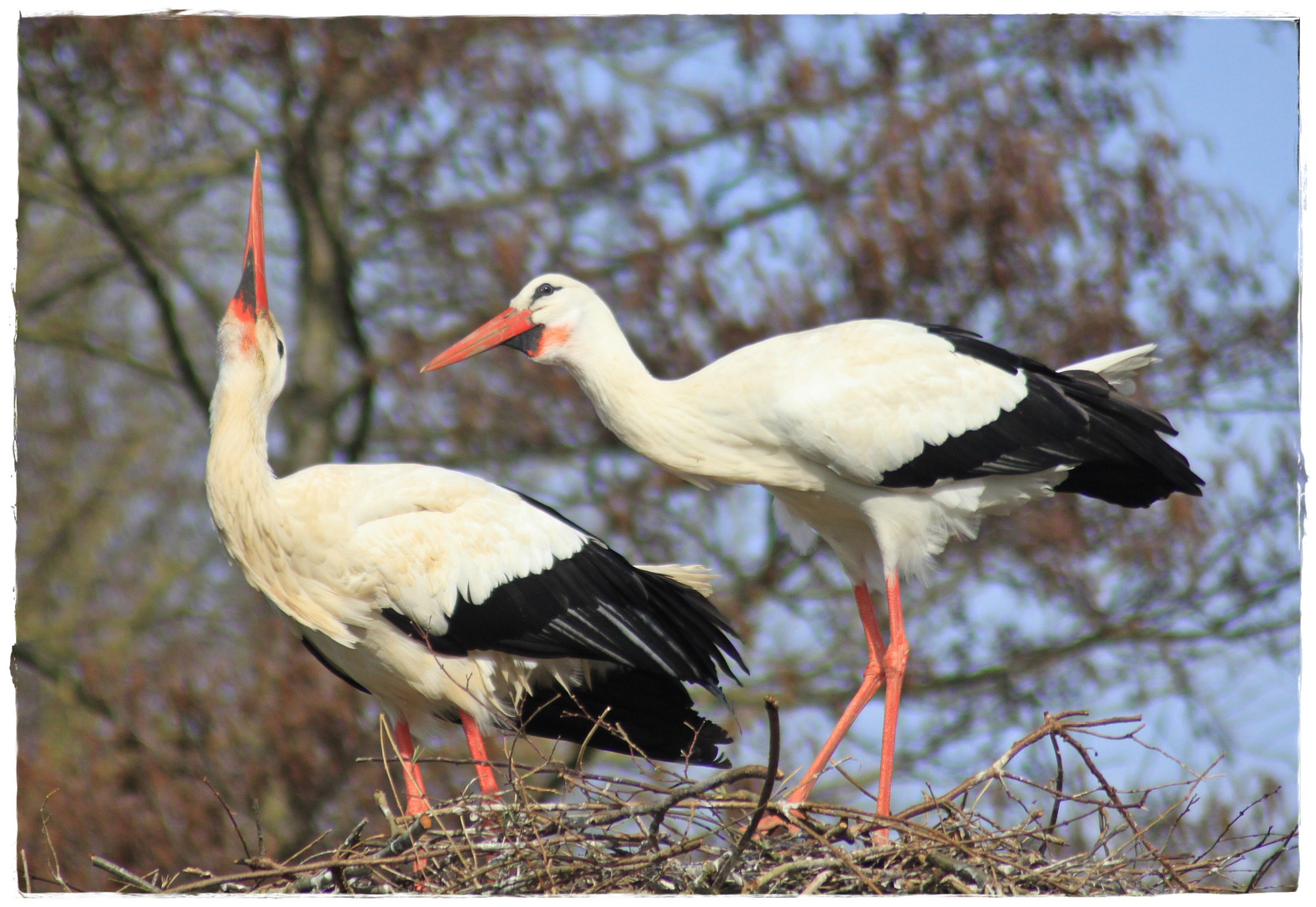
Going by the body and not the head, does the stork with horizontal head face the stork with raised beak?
yes

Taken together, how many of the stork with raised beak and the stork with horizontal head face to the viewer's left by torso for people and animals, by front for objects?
2

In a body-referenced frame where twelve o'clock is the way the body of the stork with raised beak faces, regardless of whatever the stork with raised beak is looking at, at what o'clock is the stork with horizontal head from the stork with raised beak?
The stork with horizontal head is roughly at 6 o'clock from the stork with raised beak.

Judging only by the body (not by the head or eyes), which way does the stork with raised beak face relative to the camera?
to the viewer's left

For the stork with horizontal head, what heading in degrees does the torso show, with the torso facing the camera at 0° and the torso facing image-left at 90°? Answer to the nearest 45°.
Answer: approximately 90°
